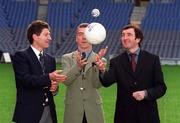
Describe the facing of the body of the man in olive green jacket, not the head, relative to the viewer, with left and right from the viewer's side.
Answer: facing the viewer

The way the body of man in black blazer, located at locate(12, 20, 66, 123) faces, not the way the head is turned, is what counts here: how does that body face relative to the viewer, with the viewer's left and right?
facing the viewer and to the right of the viewer

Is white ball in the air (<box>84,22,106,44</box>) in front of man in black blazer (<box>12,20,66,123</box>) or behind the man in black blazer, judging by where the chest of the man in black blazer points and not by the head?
in front

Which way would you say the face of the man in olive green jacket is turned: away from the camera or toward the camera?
toward the camera

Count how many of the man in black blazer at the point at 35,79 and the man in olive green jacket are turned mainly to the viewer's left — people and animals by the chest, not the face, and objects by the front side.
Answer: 0

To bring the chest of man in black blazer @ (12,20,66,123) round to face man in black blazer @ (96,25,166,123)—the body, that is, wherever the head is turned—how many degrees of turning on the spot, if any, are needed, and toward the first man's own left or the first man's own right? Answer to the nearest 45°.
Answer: approximately 45° to the first man's own left

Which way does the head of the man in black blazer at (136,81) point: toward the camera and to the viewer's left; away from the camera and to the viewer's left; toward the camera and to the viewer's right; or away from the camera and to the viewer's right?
toward the camera and to the viewer's left
